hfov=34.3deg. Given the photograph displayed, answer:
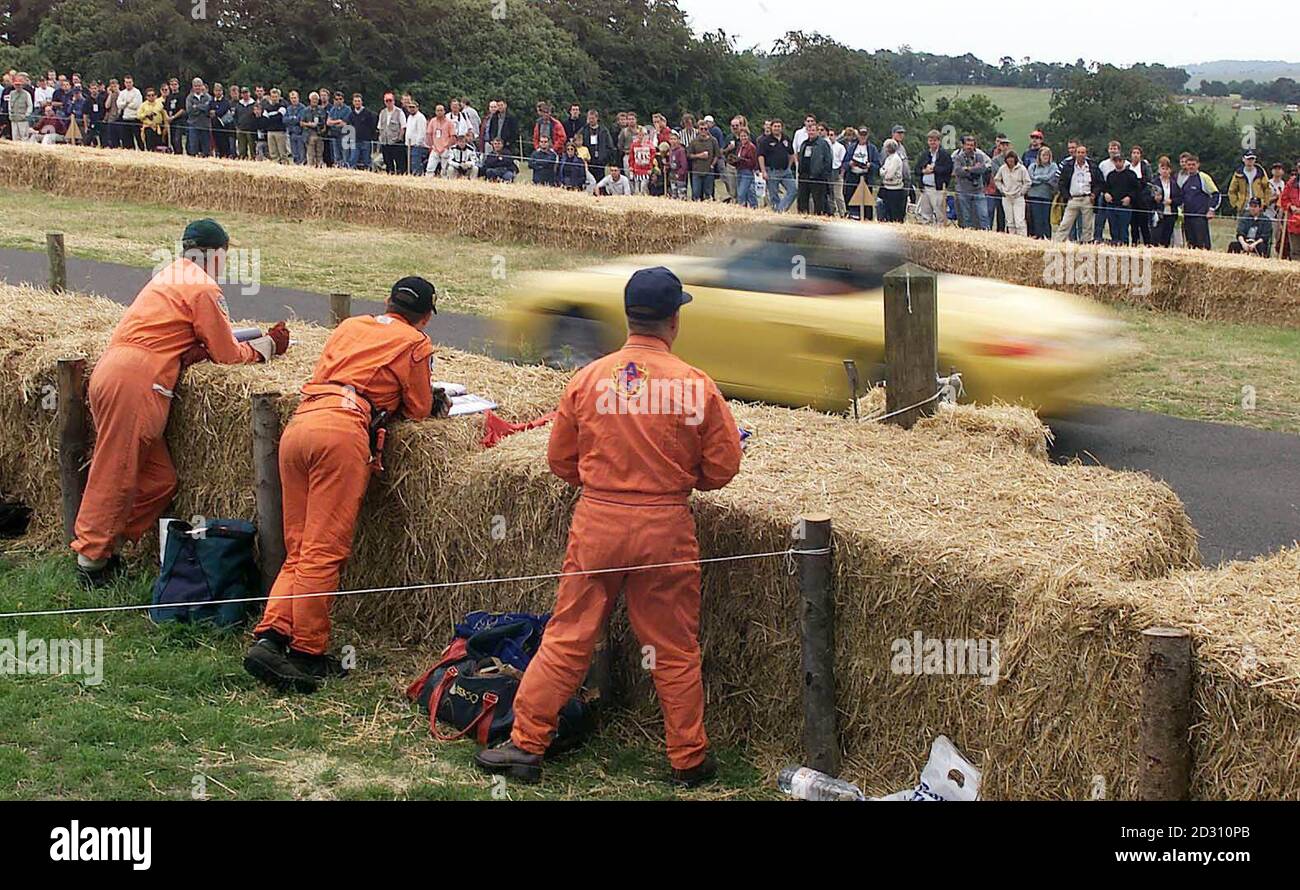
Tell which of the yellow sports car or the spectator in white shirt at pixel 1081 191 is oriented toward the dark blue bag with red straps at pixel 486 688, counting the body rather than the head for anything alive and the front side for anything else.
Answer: the spectator in white shirt

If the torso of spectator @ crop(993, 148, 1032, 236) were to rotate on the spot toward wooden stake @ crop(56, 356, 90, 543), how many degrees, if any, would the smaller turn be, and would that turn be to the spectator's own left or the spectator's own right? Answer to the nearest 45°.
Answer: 0° — they already face it

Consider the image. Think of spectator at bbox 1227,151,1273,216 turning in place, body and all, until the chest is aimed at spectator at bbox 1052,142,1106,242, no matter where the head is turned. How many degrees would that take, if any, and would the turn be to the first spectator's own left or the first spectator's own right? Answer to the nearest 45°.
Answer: approximately 45° to the first spectator's own right

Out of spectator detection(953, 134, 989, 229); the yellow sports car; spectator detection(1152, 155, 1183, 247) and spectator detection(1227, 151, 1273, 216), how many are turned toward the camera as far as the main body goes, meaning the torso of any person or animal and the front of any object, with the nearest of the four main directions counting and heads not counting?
3

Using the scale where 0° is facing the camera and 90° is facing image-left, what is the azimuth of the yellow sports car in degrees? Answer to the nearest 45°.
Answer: approximately 135°

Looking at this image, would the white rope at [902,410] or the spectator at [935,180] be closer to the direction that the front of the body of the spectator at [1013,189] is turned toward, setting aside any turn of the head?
the white rope

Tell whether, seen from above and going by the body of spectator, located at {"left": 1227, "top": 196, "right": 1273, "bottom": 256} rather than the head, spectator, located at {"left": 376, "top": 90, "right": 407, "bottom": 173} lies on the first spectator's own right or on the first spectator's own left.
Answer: on the first spectator's own right

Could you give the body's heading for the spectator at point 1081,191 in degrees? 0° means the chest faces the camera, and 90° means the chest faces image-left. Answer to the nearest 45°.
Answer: approximately 0°

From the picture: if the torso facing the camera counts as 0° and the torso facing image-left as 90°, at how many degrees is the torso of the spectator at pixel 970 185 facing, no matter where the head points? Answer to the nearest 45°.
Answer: approximately 0°

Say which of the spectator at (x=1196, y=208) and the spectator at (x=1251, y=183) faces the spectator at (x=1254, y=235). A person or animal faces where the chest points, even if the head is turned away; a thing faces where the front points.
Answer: the spectator at (x=1251, y=183)

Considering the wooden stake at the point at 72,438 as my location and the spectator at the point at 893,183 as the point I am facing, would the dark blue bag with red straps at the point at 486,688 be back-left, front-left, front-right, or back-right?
back-right

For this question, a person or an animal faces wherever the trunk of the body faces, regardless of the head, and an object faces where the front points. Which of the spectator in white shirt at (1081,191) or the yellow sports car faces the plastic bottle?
the spectator in white shirt

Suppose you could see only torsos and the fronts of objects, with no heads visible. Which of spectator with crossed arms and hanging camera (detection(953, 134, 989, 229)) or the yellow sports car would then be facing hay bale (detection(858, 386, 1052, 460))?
the spectator with crossed arms and hanging camera

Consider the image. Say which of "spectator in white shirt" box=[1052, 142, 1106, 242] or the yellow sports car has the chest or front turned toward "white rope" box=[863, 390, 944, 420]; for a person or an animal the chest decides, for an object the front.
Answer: the spectator in white shirt
